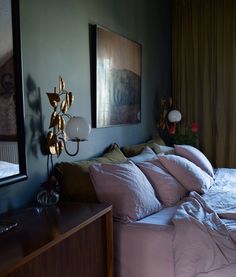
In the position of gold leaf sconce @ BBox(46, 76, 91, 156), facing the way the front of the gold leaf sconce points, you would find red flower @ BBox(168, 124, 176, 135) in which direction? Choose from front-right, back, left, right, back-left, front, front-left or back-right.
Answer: left

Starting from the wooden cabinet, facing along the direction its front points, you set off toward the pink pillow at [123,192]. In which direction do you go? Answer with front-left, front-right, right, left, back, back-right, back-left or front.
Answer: left

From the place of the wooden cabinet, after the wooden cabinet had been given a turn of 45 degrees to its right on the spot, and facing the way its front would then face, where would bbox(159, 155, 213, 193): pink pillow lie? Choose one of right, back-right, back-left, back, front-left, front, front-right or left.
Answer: back-left

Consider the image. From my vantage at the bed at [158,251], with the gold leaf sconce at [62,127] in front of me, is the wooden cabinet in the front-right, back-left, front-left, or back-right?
front-left

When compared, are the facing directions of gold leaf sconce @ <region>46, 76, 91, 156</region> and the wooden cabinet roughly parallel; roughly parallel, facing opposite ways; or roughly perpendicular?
roughly parallel

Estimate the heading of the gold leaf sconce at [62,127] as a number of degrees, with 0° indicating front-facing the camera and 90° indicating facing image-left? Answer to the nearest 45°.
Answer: approximately 315°

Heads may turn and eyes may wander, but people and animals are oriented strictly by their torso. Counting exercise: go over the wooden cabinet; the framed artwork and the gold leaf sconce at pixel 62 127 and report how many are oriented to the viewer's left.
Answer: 0

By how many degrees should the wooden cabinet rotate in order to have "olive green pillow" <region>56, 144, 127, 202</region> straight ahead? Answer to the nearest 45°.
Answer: approximately 135° to its left

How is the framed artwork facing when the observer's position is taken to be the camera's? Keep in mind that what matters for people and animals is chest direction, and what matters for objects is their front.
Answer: facing the viewer and to the right of the viewer

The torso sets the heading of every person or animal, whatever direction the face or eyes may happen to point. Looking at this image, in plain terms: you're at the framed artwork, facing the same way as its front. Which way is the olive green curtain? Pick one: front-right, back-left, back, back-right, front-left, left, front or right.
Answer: left

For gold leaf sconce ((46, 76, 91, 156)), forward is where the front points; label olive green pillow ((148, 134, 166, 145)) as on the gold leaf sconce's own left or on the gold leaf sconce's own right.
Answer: on the gold leaf sconce's own left

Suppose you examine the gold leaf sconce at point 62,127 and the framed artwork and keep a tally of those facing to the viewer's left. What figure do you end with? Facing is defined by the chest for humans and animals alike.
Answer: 0
